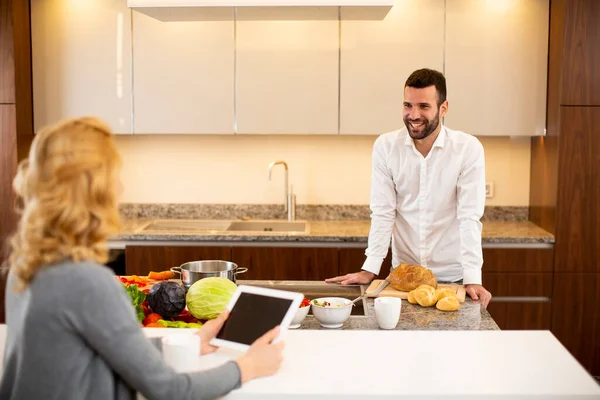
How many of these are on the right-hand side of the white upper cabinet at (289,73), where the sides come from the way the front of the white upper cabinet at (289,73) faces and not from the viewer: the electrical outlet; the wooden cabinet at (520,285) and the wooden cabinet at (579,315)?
0

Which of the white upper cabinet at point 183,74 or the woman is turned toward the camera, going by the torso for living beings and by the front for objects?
the white upper cabinet

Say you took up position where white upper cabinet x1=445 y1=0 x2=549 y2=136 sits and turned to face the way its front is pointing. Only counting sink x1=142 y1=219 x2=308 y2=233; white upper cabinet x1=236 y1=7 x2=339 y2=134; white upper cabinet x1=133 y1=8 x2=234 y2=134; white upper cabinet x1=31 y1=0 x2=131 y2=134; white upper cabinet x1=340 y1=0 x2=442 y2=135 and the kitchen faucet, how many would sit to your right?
6

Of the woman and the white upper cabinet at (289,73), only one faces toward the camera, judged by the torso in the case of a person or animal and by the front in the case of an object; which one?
the white upper cabinet

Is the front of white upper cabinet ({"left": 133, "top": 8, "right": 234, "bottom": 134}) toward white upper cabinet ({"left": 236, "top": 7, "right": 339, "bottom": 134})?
no

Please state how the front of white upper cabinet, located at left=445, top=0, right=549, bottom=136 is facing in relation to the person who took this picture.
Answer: facing the viewer

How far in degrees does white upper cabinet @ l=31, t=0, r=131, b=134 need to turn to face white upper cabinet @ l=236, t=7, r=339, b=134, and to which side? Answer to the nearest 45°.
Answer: approximately 90° to its left

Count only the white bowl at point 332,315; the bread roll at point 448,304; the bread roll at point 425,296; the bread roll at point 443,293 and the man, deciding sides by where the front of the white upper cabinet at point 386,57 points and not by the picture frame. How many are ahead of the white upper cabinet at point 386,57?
5

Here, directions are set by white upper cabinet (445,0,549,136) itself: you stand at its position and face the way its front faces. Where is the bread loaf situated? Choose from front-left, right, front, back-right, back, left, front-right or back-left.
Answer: front

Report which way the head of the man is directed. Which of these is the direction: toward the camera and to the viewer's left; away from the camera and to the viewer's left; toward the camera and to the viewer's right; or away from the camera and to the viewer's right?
toward the camera and to the viewer's left

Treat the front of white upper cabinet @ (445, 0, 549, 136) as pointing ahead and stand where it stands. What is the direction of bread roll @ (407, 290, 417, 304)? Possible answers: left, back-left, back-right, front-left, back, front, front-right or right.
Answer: front

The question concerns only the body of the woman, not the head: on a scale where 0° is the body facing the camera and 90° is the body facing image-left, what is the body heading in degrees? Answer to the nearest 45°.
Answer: approximately 225°

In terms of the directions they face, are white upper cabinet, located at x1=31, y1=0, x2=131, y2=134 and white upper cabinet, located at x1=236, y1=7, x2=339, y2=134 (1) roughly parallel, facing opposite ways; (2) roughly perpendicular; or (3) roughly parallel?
roughly parallel

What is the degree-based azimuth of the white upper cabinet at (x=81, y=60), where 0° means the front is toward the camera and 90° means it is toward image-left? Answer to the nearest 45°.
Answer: approximately 0°

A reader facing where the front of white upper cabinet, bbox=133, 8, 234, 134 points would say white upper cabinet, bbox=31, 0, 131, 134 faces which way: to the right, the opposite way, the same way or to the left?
the same way

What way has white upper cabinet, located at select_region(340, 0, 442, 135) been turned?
toward the camera

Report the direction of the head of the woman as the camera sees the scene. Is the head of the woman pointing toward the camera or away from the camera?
away from the camera

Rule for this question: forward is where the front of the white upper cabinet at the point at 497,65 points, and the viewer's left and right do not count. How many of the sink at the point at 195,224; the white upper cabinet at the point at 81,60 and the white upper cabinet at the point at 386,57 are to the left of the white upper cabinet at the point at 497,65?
0
